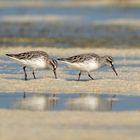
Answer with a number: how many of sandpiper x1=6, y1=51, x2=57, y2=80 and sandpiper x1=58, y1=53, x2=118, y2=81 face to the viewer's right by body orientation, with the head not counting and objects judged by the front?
2

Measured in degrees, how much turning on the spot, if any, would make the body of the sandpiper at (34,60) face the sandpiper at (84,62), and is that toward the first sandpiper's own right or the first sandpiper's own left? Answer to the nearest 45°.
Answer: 0° — it already faces it

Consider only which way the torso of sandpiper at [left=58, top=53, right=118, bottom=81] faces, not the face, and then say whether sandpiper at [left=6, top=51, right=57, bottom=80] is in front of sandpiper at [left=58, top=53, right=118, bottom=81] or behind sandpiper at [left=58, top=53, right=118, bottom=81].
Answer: behind

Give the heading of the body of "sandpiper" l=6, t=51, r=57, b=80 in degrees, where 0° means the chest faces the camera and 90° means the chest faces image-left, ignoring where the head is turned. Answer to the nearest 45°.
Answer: approximately 270°

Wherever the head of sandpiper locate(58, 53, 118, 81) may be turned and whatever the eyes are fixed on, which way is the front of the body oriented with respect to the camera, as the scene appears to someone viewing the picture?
to the viewer's right
